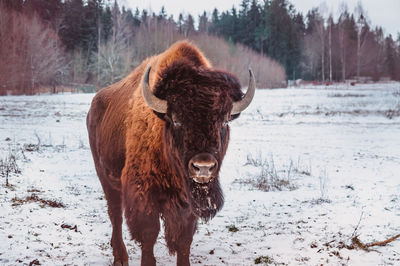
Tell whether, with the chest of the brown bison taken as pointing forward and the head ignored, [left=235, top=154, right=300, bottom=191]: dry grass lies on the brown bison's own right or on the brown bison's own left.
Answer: on the brown bison's own left

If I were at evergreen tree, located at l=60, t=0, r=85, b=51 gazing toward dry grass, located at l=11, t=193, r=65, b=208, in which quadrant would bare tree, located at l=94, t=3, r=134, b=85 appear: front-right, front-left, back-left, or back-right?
front-left

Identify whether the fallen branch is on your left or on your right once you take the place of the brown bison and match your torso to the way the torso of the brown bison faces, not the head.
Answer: on your left

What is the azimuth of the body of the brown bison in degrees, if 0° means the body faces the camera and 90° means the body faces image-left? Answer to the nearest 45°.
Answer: approximately 315°

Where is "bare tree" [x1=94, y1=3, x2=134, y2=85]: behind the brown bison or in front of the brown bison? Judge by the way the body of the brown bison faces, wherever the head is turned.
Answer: behind

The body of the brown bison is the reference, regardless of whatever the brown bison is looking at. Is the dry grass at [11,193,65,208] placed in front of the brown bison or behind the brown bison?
behind

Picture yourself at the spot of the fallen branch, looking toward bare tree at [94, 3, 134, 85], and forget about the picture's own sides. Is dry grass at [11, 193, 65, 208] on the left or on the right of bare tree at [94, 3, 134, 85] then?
left
